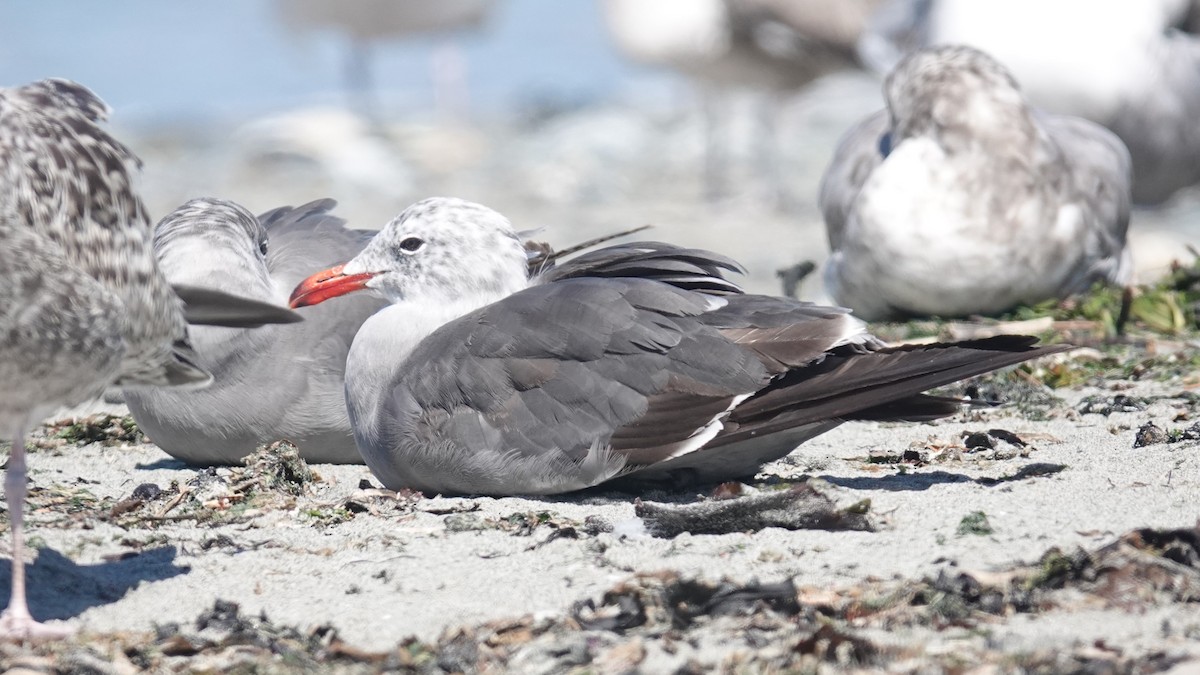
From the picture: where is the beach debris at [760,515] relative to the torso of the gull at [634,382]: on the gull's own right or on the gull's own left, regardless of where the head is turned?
on the gull's own left

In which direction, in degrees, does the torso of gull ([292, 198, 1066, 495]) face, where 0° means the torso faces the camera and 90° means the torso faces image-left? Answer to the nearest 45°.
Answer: approximately 90°

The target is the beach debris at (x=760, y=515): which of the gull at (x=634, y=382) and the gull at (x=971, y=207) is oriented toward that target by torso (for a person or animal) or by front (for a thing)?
the gull at (x=971, y=207)

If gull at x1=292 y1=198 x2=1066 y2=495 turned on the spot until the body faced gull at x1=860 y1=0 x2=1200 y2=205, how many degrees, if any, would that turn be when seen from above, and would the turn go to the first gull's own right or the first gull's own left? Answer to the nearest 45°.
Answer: approximately 135° to the first gull's own right

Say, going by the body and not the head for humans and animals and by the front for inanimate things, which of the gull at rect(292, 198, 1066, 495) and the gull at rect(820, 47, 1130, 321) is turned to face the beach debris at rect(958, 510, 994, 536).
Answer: the gull at rect(820, 47, 1130, 321)

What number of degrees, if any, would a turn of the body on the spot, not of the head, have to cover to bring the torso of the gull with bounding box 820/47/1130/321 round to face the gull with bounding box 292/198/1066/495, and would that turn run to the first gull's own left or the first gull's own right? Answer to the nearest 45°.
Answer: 0° — it already faces it

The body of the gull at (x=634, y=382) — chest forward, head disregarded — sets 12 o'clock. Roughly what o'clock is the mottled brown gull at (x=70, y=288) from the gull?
The mottled brown gull is roughly at 11 o'clock from the gull.

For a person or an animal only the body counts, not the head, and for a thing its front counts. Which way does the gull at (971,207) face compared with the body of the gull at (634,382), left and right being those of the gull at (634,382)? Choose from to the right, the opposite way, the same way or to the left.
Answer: to the left

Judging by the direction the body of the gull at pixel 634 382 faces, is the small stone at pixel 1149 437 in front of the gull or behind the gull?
behind

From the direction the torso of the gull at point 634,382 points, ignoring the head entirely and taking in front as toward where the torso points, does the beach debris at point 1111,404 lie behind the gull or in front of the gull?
behind

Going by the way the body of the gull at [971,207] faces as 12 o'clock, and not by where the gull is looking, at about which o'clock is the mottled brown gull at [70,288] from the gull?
The mottled brown gull is roughly at 1 o'clock from the gull.

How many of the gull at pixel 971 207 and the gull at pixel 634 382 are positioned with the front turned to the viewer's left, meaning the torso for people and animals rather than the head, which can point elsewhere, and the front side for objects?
1
